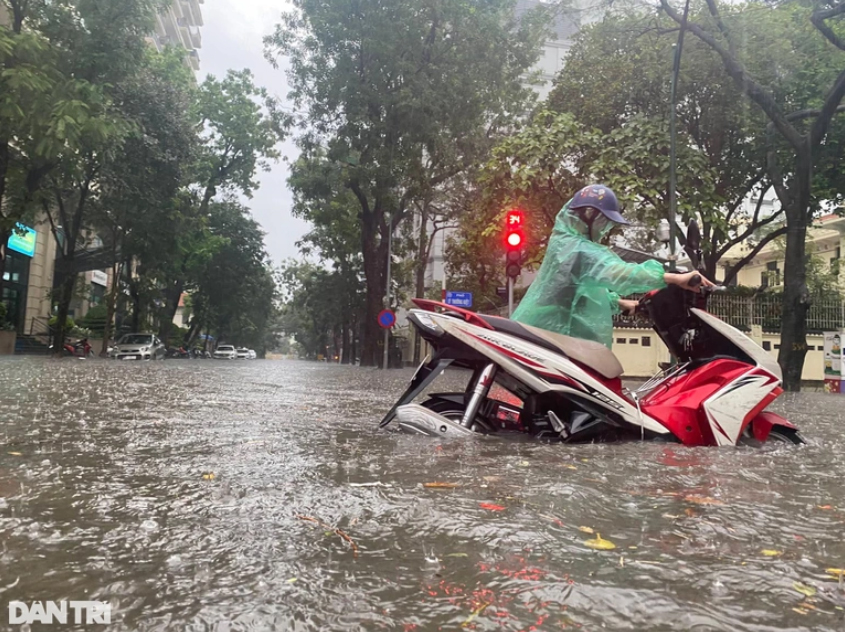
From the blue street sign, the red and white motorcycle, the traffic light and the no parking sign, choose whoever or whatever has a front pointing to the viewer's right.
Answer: the red and white motorcycle

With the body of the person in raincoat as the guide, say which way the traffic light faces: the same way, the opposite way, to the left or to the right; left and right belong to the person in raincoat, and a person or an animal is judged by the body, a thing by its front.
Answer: to the right

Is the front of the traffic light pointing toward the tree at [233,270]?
no

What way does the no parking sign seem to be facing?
toward the camera

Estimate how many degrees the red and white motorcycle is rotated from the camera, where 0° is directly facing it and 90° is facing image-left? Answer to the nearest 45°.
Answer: approximately 270°

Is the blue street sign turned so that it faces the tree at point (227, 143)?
no

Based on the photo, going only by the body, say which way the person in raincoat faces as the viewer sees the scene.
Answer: to the viewer's right

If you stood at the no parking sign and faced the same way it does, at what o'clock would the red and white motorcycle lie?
The red and white motorcycle is roughly at 12 o'clock from the no parking sign.

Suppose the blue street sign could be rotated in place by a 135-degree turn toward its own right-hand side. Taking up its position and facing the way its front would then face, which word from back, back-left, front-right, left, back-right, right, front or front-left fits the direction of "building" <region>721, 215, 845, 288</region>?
right

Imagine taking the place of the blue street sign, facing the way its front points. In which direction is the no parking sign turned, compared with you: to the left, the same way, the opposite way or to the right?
the same way

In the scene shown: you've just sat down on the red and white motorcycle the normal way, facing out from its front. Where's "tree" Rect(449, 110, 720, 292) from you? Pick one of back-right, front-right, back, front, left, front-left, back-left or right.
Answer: left

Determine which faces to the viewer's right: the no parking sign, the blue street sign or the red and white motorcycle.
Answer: the red and white motorcycle

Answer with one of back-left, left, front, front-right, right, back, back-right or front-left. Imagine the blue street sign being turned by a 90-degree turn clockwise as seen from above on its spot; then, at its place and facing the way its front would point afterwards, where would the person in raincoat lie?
left

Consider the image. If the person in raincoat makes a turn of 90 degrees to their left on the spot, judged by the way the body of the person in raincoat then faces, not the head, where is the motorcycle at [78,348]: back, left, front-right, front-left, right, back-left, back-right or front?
front-left

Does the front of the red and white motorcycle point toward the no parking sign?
no

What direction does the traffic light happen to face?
toward the camera

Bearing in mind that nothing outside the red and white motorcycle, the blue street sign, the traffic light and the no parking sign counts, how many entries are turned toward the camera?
3

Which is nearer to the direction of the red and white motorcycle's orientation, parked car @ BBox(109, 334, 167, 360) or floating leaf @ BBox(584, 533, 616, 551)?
the floating leaf

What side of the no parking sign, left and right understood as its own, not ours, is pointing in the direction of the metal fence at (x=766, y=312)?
left

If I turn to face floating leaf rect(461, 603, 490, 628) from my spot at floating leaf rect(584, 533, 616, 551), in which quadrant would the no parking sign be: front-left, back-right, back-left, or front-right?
back-right
